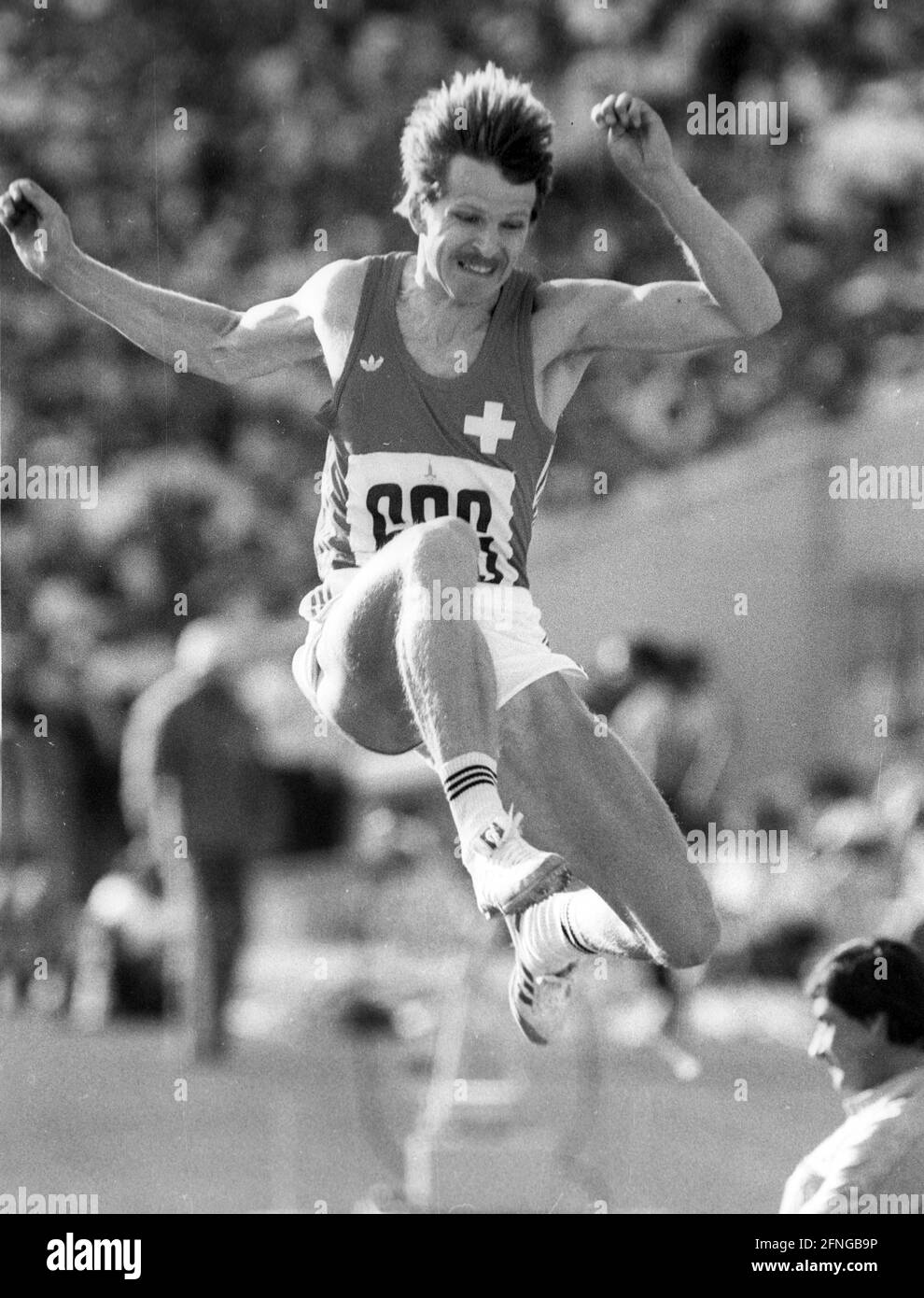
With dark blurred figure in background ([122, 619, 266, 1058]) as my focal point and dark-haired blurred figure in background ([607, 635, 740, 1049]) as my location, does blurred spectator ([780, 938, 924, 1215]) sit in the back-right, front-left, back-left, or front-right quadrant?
back-left

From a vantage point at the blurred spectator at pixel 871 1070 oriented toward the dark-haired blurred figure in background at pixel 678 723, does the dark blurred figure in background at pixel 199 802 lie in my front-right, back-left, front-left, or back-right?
front-left

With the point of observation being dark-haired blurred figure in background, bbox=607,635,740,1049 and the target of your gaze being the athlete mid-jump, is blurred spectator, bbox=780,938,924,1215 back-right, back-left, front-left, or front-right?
front-left

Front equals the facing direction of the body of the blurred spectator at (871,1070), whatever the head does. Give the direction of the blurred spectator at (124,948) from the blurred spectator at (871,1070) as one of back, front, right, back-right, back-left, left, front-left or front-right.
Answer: front-right

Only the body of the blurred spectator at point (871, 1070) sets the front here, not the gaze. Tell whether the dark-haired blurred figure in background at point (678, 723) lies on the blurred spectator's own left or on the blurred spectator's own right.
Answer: on the blurred spectator's own right

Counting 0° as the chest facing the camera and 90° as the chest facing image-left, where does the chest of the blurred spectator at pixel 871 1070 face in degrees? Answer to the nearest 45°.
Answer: approximately 90°

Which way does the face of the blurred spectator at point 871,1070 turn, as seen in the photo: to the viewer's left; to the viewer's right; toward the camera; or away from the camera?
to the viewer's left
